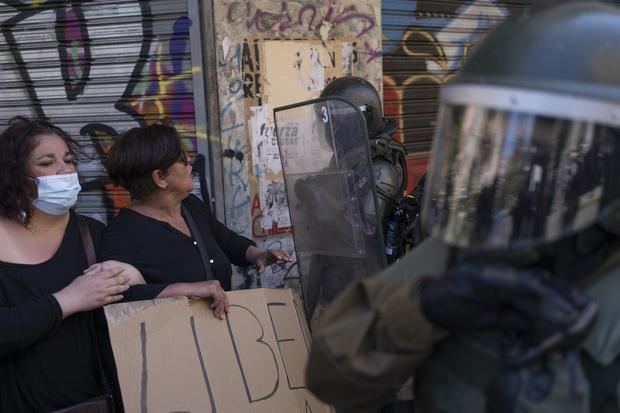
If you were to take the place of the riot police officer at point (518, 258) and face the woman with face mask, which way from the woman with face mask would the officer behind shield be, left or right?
right

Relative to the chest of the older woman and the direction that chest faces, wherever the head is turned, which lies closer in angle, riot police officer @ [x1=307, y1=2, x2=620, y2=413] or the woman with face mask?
the riot police officer

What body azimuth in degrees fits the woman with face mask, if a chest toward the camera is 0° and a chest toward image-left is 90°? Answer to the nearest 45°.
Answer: approximately 315°

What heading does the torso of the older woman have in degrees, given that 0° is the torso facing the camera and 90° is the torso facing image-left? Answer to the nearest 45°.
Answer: approximately 315°

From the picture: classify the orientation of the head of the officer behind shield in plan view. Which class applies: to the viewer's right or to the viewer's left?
to the viewer's left

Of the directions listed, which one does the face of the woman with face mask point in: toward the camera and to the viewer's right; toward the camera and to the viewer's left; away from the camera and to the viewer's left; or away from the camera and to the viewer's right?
toward the camera and to the viewer's right

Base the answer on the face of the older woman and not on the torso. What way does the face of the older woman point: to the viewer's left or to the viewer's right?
to the viewer's right

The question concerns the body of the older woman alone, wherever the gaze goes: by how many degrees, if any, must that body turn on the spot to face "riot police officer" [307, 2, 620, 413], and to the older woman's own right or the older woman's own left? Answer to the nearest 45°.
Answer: approximately 45° to the older woman's own right

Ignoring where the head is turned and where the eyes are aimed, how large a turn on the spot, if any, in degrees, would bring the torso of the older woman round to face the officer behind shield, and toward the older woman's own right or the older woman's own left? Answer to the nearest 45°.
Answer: approximately 45° to the older woman's own left
